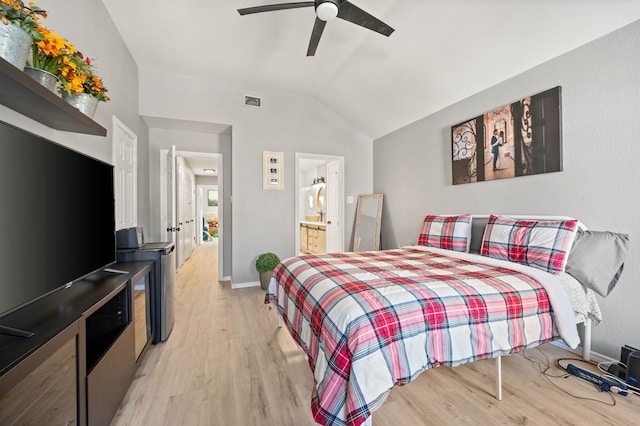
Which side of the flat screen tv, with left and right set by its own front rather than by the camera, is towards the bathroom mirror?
left

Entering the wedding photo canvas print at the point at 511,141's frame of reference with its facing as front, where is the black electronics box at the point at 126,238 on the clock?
The black electronics box is roughly at 12 o'clock from the wedding photo canvas print.

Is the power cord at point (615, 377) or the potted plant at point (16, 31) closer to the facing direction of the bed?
the potted plant

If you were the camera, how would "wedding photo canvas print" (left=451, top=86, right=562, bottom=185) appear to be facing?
facing the viewer and to the left of the viewer

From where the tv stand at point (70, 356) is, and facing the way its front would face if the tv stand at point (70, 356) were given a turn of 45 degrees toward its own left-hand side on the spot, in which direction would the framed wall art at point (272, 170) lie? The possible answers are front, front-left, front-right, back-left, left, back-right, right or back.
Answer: front-left

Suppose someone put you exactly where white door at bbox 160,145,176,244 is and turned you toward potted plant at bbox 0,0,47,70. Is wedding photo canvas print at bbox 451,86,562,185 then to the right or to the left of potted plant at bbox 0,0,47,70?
left

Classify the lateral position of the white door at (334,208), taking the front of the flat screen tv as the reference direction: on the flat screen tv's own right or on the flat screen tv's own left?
on the flat screen tv's own left

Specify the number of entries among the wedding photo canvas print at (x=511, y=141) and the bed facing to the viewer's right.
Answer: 0

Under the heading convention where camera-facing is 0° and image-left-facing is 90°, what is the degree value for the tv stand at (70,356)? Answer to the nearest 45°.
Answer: approximately 315°

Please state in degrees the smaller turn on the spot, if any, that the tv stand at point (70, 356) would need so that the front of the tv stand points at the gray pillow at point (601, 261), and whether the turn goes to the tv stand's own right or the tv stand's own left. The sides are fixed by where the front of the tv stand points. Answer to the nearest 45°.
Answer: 0° — it already faces it

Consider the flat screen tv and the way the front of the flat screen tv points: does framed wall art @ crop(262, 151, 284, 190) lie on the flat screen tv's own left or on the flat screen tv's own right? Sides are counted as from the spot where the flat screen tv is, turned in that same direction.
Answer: on the flat screen tv's own left

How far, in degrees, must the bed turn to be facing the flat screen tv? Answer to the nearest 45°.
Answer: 0° — it already faces it
